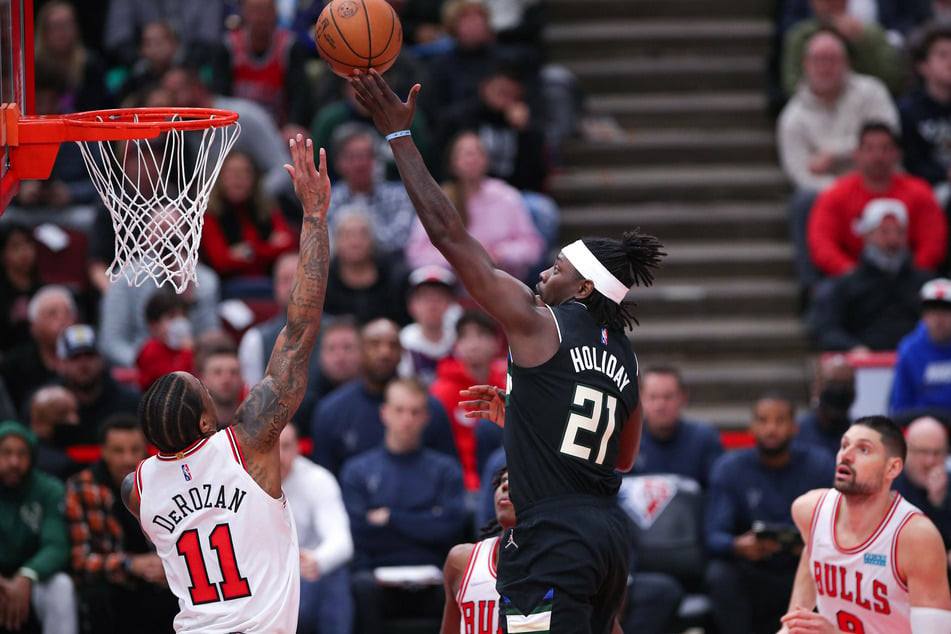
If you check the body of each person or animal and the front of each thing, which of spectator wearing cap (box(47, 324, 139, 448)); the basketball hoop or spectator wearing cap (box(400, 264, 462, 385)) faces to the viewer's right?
the basketball hoop

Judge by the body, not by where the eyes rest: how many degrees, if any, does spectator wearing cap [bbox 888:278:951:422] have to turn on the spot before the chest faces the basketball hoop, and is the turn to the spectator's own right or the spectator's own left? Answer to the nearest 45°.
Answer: approximately 45° to the spectator's own right

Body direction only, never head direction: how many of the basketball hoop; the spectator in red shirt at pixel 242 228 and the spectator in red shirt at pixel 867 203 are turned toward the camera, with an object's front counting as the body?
2

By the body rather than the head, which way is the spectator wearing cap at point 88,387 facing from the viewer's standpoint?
toward the camera

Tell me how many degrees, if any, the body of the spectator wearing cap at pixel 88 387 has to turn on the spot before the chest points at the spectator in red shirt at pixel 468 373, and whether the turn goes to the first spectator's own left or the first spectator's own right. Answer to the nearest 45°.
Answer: approximately 90° to the first spectator's own left

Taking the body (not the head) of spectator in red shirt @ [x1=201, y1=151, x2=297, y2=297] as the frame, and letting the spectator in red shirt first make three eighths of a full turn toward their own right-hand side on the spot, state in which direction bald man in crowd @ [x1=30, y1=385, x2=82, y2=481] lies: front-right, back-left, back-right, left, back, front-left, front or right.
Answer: left

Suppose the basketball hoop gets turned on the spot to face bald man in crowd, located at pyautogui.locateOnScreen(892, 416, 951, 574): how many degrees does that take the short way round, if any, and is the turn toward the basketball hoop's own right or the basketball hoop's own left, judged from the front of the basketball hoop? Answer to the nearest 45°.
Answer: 0° — it already faces them

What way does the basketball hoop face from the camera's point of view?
to the viewer's right

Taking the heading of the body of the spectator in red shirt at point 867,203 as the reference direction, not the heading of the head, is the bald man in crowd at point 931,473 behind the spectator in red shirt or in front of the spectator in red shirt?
in front

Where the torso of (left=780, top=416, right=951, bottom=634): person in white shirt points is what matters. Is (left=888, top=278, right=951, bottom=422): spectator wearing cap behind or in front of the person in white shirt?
behind

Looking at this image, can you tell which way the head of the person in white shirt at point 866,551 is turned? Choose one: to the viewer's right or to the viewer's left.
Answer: to the viewer's left

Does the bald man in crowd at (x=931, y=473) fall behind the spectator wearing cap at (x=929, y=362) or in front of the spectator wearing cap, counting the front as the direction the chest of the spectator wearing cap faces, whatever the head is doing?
in front

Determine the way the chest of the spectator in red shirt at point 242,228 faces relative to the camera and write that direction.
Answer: toward the camera
